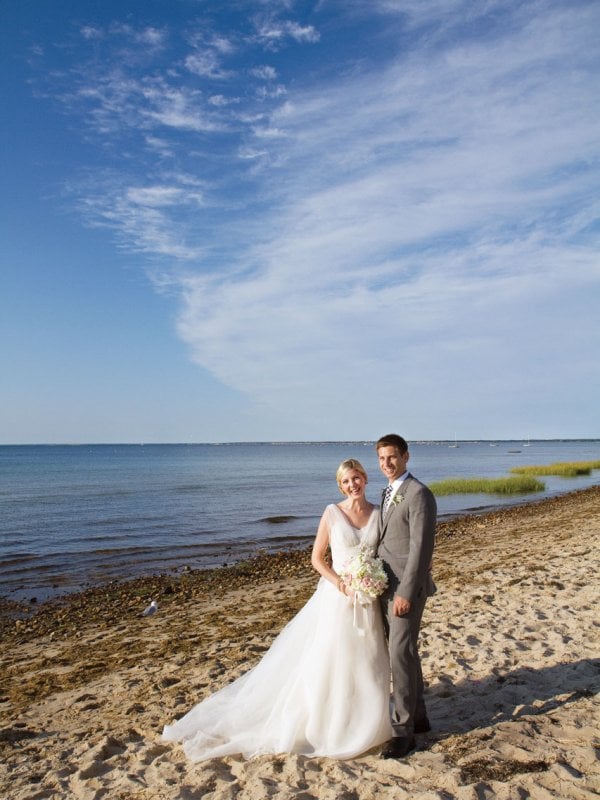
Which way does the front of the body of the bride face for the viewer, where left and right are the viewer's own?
facing the viewer and to the right of the viewer

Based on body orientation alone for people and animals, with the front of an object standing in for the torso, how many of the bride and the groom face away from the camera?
0
